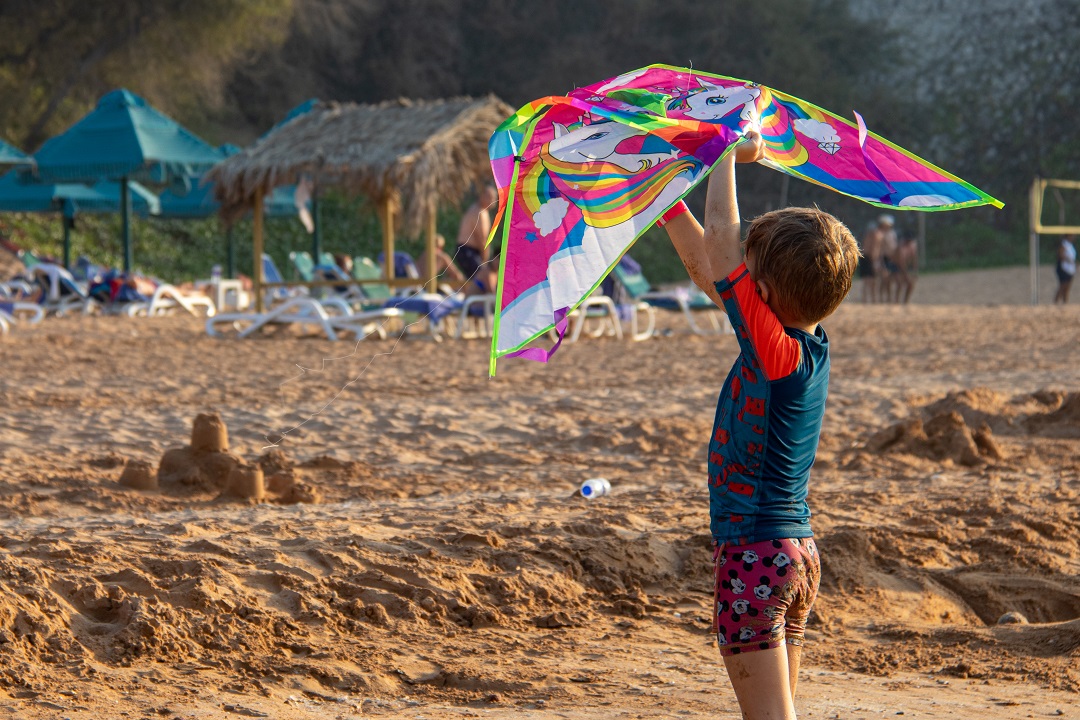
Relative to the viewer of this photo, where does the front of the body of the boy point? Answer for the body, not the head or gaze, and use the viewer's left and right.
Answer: facing away from the viewer and to the left of the viewer

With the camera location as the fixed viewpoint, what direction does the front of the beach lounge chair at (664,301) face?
facing to the right of the viewer

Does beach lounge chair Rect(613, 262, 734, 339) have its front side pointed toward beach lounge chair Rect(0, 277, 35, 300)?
no

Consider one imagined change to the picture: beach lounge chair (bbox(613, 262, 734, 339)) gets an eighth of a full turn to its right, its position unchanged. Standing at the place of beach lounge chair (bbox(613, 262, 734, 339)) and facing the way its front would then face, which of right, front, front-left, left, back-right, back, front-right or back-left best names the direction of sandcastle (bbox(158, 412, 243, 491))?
front-right

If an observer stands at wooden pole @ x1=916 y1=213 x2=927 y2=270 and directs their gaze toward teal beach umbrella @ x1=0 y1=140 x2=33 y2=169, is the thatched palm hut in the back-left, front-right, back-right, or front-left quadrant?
front-left

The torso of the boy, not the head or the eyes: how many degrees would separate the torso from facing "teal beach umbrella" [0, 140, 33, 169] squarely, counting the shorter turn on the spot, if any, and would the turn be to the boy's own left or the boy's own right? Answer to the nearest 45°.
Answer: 0° — they already face it

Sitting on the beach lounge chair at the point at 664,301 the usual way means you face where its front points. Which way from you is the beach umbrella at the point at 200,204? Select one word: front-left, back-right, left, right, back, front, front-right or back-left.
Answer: back-left

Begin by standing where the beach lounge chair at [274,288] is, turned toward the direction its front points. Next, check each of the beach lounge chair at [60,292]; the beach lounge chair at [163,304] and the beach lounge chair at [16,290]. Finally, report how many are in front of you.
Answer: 0
